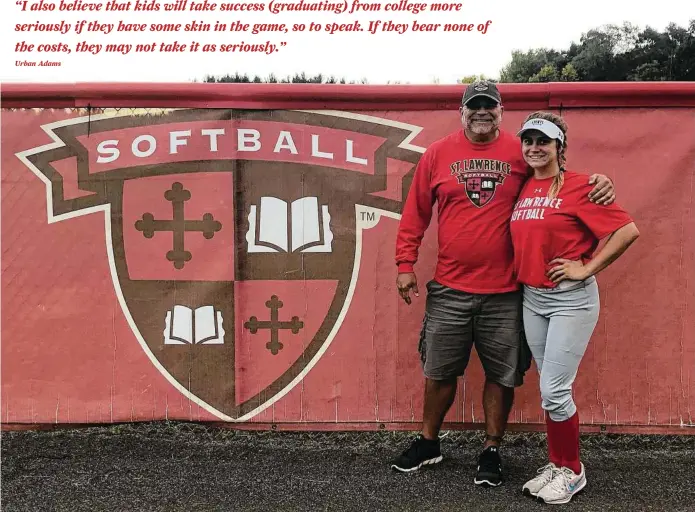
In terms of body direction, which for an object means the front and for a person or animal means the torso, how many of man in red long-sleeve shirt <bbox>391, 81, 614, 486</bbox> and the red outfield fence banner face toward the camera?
2

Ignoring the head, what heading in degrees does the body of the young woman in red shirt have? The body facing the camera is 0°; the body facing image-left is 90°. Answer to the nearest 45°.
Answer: approximately 45°

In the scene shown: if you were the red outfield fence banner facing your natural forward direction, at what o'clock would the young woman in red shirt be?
The young woman in red shirt is roughly at 10 o'clock from the red outfield fence banner.

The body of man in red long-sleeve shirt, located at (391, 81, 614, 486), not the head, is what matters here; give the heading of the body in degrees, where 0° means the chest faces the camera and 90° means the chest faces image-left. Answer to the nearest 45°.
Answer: approximately 0°
